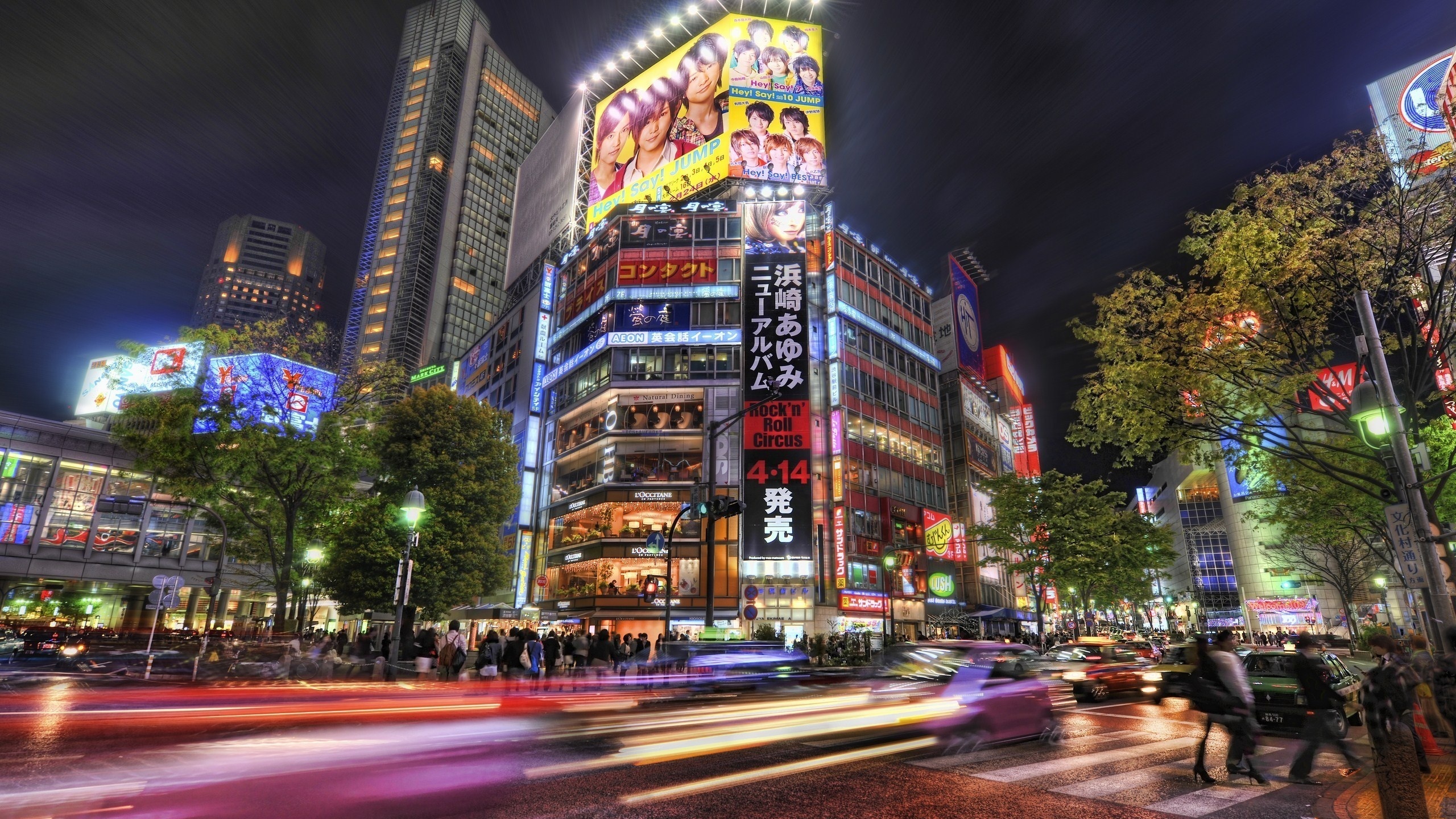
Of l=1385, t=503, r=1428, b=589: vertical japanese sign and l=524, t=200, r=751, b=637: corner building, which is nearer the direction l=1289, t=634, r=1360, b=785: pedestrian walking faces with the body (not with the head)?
the corner building

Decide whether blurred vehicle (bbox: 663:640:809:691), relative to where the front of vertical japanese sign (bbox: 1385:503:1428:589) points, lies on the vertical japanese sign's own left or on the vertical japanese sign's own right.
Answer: on the vertical japanese sign's own right

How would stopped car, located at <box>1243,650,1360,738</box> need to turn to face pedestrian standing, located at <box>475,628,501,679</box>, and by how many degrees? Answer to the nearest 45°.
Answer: approximately 45° to its right

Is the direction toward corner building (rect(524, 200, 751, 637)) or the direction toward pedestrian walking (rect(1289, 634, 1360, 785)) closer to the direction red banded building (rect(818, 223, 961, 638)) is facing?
the pedestrian walking

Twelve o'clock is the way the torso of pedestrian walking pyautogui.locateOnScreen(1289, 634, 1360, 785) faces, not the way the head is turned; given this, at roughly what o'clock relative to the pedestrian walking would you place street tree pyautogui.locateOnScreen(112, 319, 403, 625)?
The street tree is roughly at 12 o'clock from the pedestrian walking.

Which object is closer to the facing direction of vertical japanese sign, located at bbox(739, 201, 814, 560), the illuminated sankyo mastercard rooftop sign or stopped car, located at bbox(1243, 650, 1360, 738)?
the stopped car

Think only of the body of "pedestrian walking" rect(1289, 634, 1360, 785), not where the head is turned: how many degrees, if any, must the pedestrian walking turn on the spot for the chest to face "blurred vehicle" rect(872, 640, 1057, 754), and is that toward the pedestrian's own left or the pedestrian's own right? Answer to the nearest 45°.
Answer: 0° — they already face it

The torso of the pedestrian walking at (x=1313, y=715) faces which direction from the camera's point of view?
to the viewer's left

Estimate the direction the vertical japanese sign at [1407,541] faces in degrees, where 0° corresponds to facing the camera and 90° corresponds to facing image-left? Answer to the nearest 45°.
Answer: approximately 0°

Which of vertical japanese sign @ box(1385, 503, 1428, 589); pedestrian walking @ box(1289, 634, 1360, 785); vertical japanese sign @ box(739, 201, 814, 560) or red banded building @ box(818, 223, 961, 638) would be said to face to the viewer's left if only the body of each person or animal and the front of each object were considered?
the pedestrian walking

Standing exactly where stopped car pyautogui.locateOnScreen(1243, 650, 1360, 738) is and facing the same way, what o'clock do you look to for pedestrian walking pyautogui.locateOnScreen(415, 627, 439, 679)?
The pedestrian walking is roughly at 1 o'clock from the stopped car.

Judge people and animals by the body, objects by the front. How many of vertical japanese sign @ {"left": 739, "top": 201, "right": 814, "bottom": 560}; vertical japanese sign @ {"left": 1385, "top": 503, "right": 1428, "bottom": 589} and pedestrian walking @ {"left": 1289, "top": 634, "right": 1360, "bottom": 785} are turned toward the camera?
2

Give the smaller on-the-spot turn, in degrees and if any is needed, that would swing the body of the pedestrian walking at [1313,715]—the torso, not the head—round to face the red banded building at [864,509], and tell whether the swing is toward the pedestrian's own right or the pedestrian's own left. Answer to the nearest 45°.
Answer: approximately 45° to the pedestrian's own right
